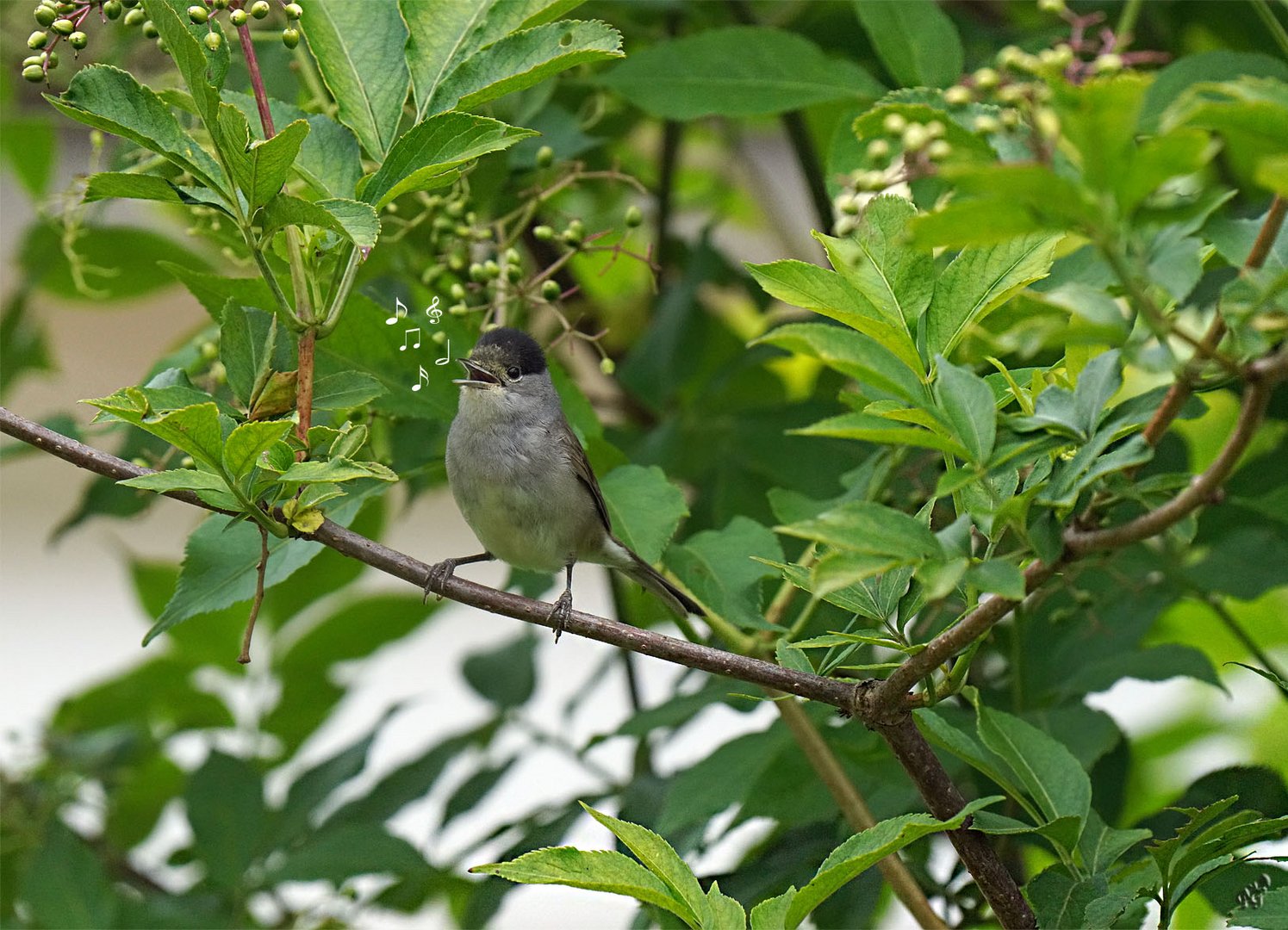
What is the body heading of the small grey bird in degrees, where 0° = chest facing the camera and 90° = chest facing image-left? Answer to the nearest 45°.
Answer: approximately 45°

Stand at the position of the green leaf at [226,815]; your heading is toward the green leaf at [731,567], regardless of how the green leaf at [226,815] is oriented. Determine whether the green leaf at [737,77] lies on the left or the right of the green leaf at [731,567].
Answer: left

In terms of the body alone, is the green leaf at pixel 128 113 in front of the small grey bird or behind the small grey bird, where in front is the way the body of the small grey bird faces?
in front
